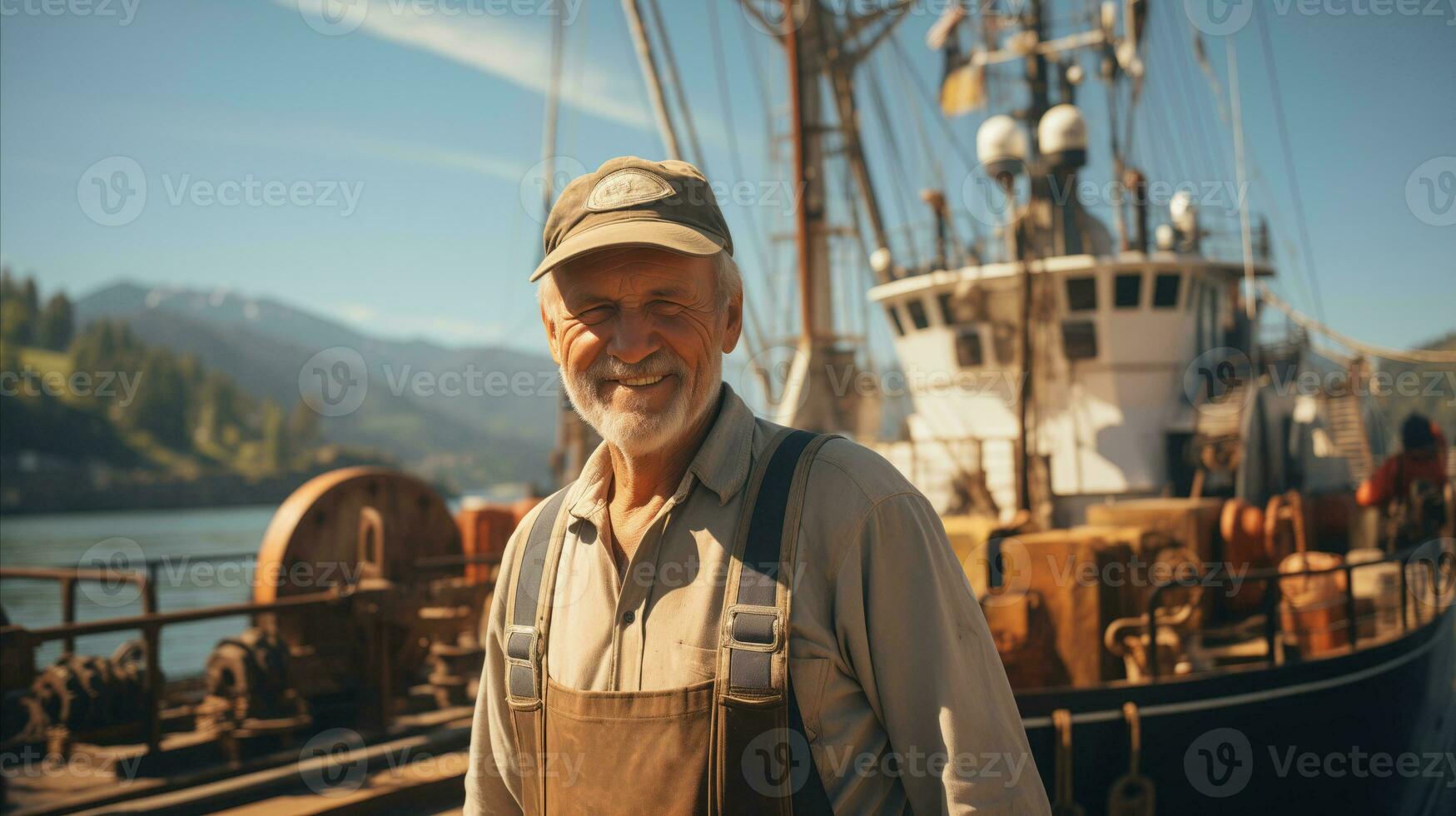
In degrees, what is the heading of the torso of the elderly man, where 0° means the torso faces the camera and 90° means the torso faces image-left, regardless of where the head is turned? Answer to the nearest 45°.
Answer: approximately 45°

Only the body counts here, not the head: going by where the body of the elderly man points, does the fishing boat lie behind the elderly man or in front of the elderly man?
behind

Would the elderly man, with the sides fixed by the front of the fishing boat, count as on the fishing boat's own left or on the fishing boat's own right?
on the fishing boat's own right

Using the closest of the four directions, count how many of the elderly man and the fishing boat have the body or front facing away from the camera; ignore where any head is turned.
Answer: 0

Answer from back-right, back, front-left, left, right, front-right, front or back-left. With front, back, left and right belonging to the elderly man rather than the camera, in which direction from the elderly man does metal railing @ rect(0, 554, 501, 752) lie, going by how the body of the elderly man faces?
right
